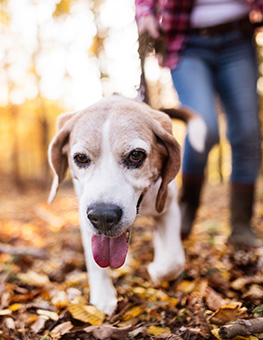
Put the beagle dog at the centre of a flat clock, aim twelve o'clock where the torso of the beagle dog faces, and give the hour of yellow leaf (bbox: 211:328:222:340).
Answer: The yellow leaf is roughly at 11 o'clock from the beagle dog.

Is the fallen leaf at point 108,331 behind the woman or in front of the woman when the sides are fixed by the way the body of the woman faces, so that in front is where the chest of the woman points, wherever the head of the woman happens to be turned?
in front

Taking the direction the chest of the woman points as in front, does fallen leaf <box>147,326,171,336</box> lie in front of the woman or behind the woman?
in front

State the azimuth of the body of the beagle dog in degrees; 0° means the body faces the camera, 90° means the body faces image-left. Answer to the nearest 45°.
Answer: approximately 0°

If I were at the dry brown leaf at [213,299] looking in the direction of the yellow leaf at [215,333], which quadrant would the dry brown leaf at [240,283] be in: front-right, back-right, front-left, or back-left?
back-left

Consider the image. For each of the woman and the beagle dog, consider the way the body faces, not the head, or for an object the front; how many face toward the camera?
2

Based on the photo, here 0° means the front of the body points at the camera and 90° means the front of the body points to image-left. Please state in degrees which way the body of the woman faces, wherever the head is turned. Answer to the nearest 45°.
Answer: approximately 0°

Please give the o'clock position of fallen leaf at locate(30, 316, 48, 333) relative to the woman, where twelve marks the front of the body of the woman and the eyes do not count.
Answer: The fallen leaf is roughly at 1 o'clock from the woman.

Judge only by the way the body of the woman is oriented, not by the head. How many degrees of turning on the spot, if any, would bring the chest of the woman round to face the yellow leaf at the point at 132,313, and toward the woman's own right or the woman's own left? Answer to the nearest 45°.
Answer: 0° — they already face it

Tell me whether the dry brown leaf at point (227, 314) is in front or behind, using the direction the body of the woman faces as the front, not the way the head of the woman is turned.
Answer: in front

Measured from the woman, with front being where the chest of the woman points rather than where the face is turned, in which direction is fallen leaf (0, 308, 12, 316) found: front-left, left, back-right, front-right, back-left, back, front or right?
front-right
